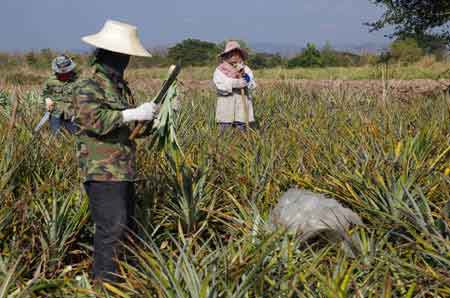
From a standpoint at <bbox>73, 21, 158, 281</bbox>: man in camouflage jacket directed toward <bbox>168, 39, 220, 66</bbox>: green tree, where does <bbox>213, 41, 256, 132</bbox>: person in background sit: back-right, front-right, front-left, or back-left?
front-right

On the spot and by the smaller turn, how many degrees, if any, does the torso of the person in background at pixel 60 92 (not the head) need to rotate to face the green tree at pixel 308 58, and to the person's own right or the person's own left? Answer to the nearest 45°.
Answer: approximately 135° to the person's own left

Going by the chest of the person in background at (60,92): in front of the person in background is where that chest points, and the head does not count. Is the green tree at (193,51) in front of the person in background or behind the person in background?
behind

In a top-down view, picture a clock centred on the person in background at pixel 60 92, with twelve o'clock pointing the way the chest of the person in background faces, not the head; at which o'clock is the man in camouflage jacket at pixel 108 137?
The man in camouflage jacket is roughly at 12 o'clock from the person in background.

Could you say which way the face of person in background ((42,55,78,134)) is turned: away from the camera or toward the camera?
toward the camera

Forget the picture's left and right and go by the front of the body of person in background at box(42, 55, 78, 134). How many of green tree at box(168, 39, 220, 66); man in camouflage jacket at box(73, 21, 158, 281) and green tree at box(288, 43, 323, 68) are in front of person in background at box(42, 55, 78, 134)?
1

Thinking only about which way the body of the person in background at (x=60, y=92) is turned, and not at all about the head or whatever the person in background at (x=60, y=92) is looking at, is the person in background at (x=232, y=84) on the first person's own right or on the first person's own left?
on the first person's own left

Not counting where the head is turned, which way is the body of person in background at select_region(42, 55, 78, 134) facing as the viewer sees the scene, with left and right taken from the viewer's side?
facing the viewer

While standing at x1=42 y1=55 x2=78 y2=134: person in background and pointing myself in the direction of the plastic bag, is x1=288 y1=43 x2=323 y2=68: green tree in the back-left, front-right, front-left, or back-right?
back-left

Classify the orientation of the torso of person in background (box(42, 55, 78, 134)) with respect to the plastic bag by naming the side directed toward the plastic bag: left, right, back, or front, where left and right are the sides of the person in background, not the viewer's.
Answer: front
